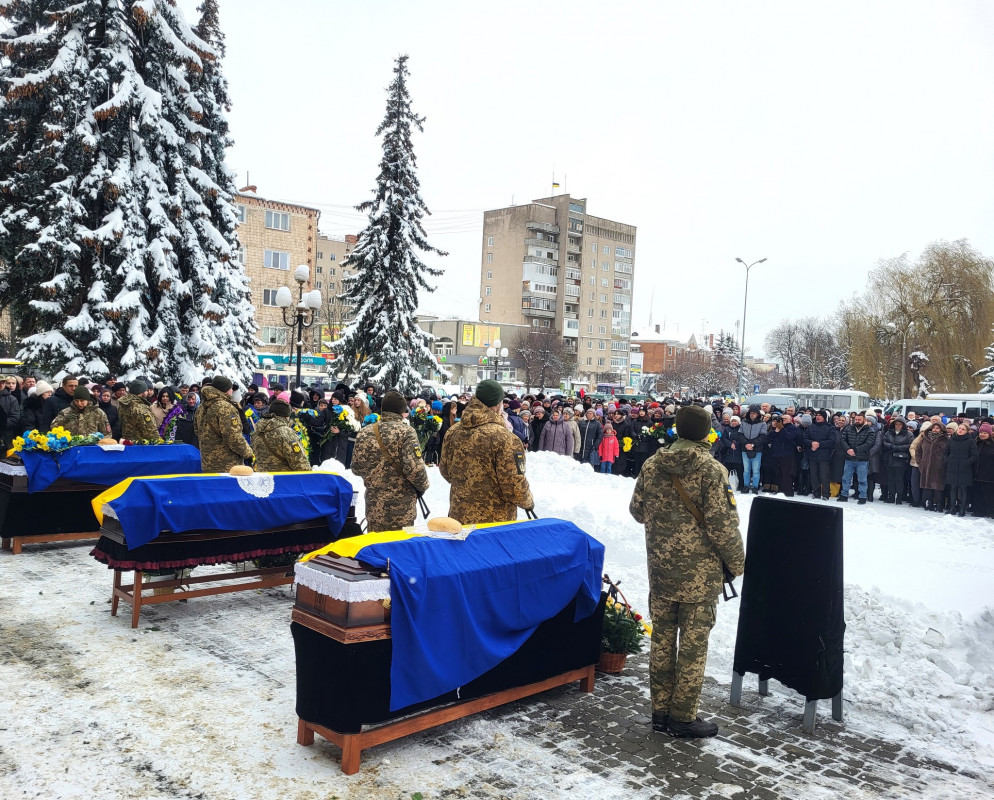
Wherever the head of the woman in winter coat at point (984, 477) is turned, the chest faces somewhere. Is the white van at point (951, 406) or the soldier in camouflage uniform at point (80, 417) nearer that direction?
the soldier in camouflage uniform

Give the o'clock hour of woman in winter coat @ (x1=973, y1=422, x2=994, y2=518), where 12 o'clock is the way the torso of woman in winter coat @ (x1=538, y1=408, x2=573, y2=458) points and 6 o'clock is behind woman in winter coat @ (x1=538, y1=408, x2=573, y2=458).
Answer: woman in winter coat @ (x1=973, y1=422, x2=994, y2=518) is roughly at 10 o'clock from woman in winter coat @ (x1=538, y1=408, x2=573, y2=458).

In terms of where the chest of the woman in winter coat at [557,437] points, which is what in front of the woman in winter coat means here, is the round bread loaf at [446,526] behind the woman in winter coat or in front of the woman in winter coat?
in front

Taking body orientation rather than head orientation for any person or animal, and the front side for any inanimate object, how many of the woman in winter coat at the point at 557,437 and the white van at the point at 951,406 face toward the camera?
1

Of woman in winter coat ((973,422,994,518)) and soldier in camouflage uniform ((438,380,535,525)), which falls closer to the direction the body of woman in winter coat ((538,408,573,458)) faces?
the soldier in camouflage uniform

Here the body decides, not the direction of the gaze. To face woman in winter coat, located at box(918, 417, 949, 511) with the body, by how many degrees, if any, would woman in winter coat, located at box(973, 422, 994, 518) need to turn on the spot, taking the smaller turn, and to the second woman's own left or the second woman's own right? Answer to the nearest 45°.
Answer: approximately 45° to the second woman's own right

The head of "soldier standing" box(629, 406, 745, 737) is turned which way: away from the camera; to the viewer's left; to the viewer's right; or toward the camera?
away from the camera

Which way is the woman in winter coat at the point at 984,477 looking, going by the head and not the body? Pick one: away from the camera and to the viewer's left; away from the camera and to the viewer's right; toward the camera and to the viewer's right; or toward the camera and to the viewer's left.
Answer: toward the camera and to the viewer's left

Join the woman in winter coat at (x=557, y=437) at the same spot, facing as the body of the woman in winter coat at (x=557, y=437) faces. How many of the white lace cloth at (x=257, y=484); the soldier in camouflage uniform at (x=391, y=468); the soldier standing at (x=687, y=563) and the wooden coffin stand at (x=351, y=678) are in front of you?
4

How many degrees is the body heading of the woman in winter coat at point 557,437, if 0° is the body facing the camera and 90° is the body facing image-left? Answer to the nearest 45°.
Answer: approximately 0°
